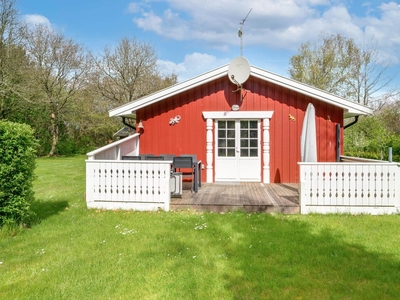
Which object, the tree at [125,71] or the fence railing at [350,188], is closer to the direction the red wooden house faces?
the fence railing

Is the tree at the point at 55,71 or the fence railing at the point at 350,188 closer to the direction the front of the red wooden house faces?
the fence railing

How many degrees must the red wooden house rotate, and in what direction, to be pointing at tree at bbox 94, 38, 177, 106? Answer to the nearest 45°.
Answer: approximately 135° to its right

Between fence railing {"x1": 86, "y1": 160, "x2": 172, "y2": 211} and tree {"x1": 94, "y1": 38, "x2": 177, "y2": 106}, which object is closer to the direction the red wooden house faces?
the fence railing

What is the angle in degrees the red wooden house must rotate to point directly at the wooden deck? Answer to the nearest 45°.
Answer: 0° — it already faces it

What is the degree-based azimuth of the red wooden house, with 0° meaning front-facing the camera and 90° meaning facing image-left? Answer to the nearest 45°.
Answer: approximately 0°

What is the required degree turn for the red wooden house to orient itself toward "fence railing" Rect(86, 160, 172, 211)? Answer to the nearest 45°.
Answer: approximately 45° to its right

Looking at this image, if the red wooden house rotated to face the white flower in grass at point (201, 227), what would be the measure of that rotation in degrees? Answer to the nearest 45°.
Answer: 0° — it already faces it

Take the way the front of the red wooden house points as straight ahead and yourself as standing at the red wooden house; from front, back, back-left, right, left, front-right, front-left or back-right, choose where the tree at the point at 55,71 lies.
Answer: back-right

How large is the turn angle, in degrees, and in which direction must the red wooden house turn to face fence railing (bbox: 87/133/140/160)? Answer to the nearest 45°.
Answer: approximately 45° to its right
